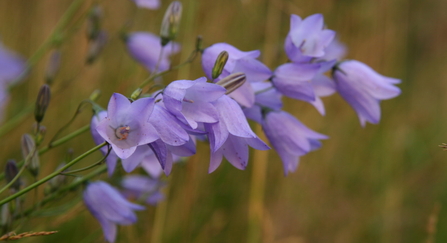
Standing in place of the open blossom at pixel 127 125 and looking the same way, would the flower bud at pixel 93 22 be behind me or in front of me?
behind

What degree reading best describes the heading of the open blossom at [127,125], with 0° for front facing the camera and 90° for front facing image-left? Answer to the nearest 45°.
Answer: approximately 0°

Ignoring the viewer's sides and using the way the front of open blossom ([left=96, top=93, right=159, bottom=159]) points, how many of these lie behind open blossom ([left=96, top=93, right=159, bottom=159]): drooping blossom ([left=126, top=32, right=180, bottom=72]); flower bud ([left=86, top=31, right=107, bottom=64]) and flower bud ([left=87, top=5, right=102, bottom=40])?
3

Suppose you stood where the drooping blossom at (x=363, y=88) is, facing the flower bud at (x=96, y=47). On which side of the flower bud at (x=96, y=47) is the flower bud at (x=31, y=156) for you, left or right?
left

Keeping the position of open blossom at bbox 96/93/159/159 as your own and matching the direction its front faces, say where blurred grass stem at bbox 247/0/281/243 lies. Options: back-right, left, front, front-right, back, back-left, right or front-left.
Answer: back-left

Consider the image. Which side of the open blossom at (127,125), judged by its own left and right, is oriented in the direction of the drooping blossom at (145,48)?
back

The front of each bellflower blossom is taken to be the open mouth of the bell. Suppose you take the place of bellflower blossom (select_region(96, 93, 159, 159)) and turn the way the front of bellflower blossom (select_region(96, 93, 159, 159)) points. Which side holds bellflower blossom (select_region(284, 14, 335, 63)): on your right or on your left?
on your left

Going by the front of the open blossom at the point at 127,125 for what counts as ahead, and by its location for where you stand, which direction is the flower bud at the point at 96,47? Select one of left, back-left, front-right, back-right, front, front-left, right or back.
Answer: back
